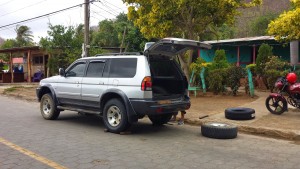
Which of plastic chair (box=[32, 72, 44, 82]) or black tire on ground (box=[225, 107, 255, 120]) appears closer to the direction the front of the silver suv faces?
the plastic chair

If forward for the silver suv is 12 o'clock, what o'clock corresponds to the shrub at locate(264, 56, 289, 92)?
The shrub is roughly at 3 o'clock from the silver suv.

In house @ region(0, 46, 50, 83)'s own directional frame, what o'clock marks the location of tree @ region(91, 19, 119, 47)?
The tree is roughly at 8 o'clock from the house.

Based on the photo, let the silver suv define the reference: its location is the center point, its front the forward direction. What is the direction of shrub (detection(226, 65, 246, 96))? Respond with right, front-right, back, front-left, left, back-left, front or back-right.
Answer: right

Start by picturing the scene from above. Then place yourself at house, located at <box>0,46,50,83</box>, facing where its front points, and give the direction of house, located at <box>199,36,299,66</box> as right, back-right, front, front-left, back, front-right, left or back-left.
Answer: front-left

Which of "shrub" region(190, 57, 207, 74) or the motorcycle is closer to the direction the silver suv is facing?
the shrub

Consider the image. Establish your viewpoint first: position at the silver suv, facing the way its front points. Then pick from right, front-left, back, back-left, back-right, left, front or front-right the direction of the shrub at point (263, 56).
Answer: right

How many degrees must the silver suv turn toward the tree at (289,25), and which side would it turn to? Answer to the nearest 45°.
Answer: approximately 135° to its right

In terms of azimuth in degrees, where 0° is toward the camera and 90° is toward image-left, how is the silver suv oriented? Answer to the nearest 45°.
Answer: approximately 135°

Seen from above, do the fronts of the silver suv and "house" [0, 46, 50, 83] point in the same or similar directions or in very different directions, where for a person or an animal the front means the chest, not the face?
very different directions

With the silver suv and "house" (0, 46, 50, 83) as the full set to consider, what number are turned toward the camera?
1

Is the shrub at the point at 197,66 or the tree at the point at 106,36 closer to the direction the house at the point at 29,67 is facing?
the shrub
